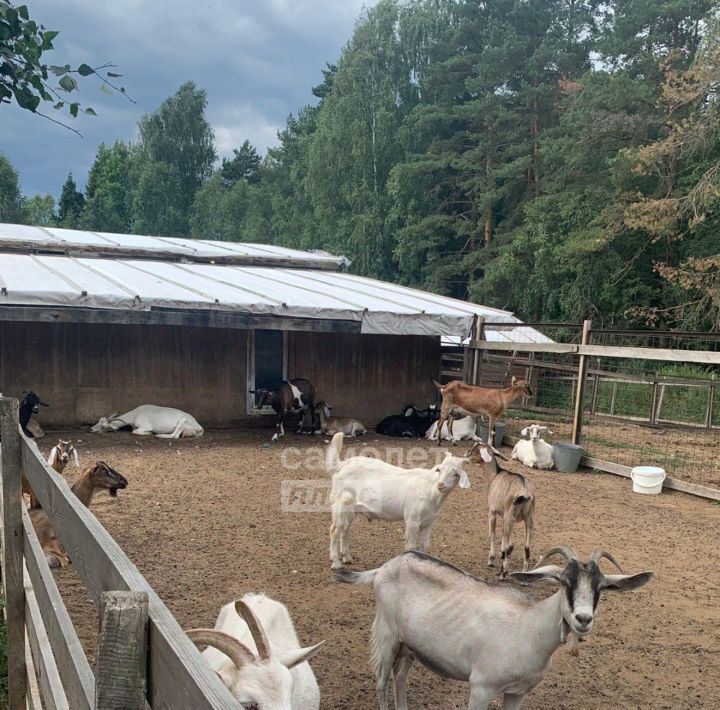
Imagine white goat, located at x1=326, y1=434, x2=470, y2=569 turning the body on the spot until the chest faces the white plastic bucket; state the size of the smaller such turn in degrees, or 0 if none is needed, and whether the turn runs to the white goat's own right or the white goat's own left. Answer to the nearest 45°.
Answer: approximately 45° to the white goat's own left

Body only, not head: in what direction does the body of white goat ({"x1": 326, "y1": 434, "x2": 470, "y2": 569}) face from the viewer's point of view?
to the viewer's right

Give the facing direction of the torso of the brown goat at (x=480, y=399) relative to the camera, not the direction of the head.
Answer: to the viewer's right

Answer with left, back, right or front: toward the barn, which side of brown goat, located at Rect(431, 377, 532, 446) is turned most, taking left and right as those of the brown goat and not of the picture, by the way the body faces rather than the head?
back

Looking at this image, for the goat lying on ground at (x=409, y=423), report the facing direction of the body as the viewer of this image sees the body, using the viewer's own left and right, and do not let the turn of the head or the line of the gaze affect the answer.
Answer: facing to the right of the viewer

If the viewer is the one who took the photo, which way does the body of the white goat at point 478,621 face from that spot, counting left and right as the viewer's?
facing to the right of the viewer

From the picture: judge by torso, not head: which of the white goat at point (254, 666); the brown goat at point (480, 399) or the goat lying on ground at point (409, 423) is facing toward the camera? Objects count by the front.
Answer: the white goat

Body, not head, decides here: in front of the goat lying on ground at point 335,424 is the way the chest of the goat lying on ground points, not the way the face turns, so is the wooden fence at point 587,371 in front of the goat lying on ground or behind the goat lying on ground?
behind

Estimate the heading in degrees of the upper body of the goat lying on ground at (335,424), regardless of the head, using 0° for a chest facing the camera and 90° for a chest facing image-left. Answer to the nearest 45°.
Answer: approximately 90°

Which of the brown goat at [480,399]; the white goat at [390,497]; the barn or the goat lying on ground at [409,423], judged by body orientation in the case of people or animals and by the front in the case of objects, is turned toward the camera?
the barn

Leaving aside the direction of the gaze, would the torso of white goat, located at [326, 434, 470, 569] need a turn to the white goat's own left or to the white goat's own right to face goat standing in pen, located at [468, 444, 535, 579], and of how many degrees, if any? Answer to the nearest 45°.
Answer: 0° — it already faces it

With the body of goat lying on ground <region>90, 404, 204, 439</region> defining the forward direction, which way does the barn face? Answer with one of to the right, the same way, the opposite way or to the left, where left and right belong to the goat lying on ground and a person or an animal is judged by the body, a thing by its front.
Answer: to the left

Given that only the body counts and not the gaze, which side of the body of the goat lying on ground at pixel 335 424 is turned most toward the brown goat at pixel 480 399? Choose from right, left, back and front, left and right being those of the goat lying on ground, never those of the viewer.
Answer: back

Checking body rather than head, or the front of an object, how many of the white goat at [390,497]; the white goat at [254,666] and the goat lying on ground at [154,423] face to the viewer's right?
1
